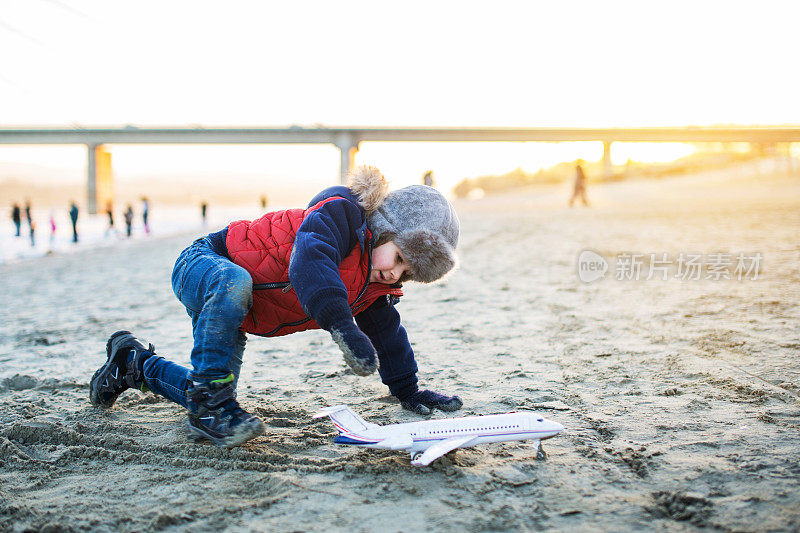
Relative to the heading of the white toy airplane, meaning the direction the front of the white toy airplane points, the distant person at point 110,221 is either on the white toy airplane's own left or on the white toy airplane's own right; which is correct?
on the white toy airplane's own left

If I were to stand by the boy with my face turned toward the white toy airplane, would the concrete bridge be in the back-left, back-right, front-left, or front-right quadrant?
back-left

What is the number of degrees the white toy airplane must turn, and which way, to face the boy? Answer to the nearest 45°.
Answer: approximately 135° to its left

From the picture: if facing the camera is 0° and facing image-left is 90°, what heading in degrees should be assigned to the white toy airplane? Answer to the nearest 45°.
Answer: approximately 270°

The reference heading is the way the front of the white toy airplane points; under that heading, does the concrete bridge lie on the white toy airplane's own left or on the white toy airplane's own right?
on the white toy airplane's own left
